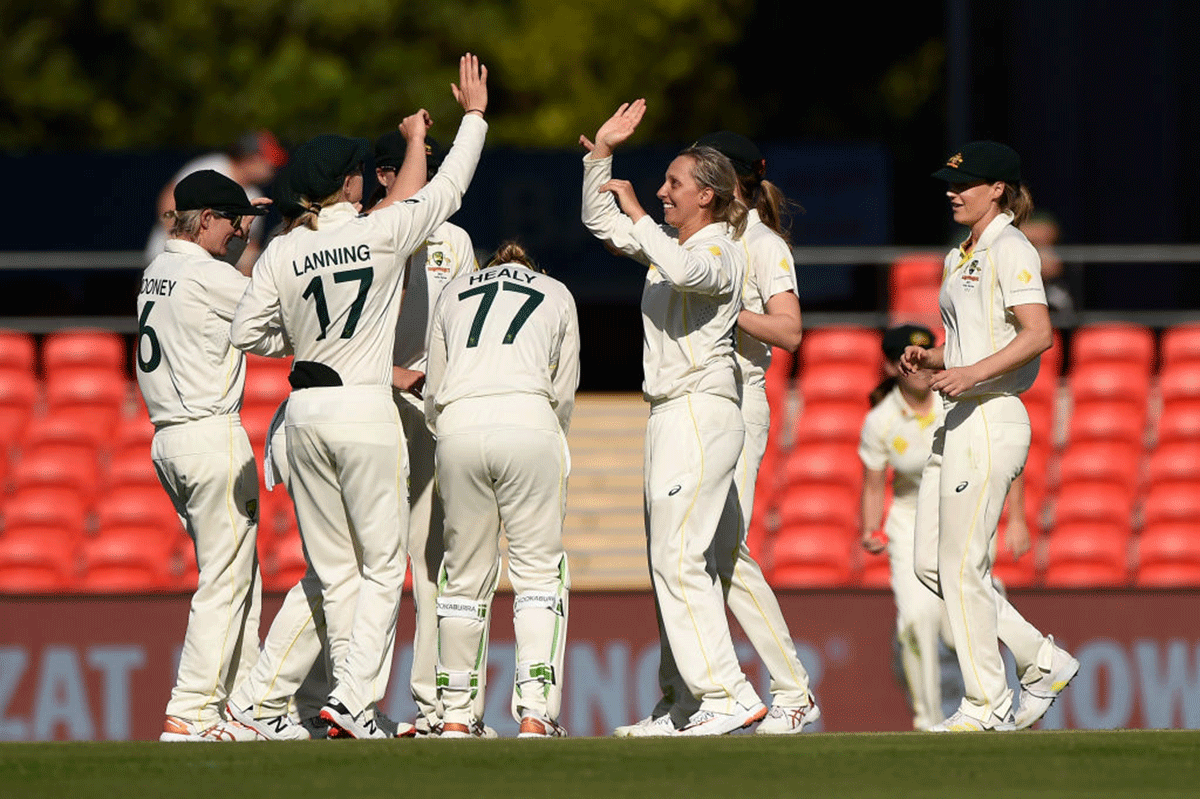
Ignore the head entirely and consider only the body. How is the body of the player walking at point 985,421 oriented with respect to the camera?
to the viewer's left

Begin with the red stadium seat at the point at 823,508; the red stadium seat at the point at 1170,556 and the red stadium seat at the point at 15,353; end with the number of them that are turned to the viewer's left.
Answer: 0

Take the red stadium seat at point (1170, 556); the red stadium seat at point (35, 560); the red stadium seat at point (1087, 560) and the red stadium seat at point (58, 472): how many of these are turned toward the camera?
4

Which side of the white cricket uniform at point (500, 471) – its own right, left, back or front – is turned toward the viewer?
back

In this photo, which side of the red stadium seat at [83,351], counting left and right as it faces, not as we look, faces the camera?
front

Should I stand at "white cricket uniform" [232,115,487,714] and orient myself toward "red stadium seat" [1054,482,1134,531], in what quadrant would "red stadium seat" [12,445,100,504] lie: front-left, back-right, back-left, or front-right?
front-left

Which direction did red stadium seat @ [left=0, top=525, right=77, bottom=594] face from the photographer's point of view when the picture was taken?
facing the viewer

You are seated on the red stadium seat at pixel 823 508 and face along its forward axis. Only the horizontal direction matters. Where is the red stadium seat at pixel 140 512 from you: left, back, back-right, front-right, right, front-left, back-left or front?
right

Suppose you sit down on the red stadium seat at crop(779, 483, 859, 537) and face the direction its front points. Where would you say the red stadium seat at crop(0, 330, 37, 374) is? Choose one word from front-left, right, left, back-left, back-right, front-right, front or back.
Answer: right

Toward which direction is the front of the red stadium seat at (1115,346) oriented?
toward the camera

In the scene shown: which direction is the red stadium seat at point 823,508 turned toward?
toward the camera

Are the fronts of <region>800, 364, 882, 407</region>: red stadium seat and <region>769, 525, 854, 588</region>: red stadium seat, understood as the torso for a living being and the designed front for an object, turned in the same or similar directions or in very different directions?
same or similar directions

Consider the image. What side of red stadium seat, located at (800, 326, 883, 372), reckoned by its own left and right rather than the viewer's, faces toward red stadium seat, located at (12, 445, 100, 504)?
right

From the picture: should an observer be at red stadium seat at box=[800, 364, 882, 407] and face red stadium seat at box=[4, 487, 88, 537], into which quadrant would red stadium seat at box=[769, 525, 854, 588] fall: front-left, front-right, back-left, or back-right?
front-left

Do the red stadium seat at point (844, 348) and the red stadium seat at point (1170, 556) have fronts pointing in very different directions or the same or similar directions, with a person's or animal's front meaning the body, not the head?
same or similar directions

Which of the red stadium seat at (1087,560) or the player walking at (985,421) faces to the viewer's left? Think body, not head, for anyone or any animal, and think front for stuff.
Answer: the player walking

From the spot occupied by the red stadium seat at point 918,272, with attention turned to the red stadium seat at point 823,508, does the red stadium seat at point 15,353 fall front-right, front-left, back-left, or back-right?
front-right

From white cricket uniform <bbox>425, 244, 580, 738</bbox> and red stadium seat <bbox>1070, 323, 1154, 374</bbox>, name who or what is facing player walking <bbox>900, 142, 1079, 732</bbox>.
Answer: the red stadium seat
